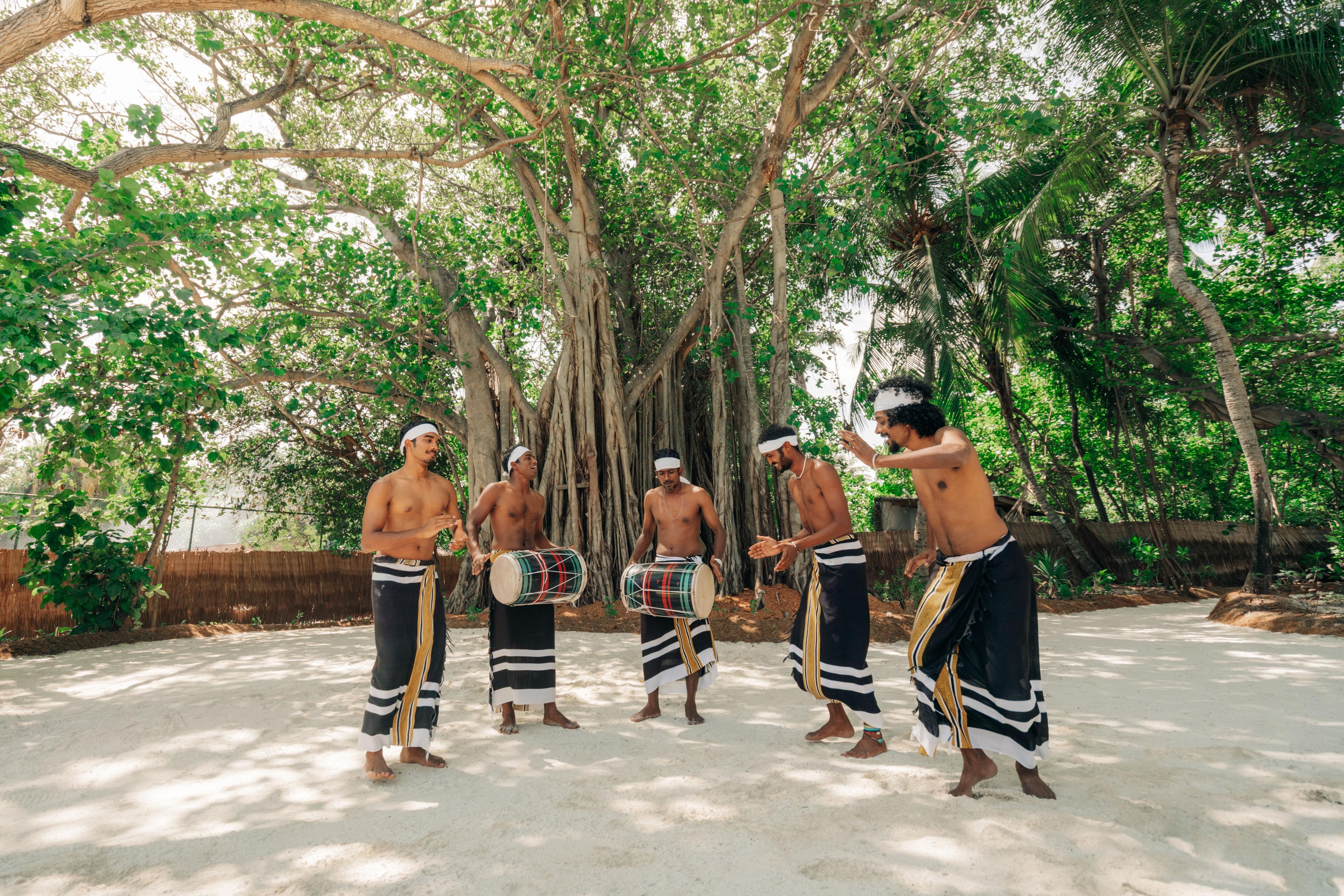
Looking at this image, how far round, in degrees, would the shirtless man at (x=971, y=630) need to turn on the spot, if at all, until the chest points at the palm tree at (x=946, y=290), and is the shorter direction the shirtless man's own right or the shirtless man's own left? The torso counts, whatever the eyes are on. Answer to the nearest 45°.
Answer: approximately 135° to the shirtless man's own right

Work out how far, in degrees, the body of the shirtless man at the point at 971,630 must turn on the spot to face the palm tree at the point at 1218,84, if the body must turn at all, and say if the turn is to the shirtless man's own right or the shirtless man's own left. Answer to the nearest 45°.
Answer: approximately 180°

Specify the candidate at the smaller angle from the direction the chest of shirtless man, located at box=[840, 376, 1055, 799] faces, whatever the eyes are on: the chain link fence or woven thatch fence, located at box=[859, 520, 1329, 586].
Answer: the chain link fence

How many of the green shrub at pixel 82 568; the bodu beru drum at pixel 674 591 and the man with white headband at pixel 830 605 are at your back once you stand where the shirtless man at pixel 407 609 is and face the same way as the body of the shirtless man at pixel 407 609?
1

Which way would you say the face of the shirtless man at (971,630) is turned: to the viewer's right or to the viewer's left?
to the viewer's left

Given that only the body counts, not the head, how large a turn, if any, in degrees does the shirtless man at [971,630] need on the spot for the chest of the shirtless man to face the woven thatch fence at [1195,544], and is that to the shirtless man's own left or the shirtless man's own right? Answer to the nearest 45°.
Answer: approximately 135° to the shirtless man's own right

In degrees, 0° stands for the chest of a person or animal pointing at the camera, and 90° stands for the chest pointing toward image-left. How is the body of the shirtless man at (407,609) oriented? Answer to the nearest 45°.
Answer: approximately 315°

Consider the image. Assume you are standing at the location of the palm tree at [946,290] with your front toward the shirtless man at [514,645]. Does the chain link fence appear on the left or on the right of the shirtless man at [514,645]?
right

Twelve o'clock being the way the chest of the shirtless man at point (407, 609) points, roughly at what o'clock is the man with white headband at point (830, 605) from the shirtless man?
The man with white headband is roughly at 11 o'clock from the shirtless man.

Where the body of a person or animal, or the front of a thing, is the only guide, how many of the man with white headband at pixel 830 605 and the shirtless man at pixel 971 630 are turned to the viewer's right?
0

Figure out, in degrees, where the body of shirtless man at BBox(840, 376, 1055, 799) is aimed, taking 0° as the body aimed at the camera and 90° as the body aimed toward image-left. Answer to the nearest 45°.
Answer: approximately 45°
